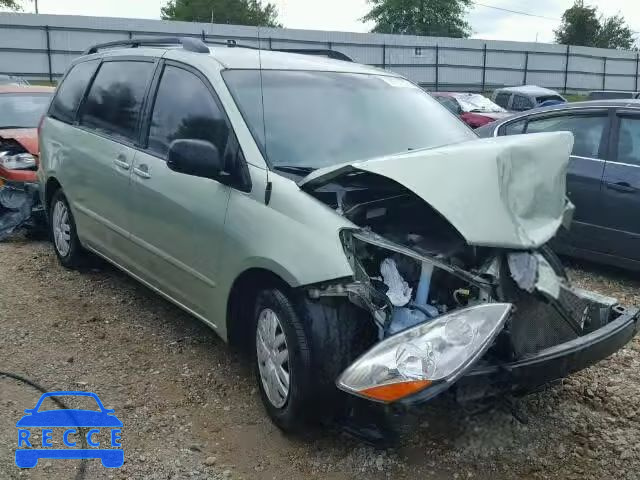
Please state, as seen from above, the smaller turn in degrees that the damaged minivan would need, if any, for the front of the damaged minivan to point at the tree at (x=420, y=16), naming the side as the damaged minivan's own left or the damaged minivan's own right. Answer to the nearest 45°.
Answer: approximately 135° to the damaged minivan's own left

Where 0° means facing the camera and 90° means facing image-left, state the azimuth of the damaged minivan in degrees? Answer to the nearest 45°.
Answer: approximately 315°

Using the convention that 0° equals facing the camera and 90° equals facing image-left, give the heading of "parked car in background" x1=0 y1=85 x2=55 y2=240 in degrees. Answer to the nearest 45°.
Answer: approximately 0°
